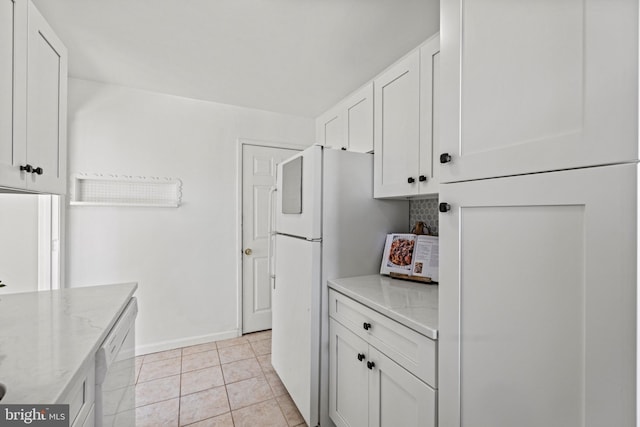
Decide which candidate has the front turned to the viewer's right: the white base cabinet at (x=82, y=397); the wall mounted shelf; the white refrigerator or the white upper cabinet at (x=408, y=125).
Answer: the white base cabinet

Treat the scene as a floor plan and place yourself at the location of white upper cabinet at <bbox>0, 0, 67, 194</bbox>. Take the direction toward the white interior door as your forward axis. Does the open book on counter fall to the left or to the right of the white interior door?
right

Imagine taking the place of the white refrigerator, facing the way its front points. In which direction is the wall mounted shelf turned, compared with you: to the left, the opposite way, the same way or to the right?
to the left

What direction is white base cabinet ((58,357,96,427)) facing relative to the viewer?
to the viewer's right

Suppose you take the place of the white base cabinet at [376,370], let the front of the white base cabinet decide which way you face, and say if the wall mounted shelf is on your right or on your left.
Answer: on your right

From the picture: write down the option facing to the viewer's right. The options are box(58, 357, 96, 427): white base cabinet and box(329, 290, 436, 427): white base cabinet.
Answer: box(58, 357, 96, 427): white base cabinet

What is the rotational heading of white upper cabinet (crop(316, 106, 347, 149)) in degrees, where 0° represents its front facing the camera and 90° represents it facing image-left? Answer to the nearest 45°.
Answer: approximately 45°

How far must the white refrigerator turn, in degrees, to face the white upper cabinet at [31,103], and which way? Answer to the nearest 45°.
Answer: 0° — it already faces it

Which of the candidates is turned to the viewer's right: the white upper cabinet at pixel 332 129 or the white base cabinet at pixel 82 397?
the white base cabinet

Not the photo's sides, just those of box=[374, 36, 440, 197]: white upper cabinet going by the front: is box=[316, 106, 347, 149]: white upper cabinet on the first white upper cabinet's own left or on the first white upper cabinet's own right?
on the first white upper cabinet's own right
